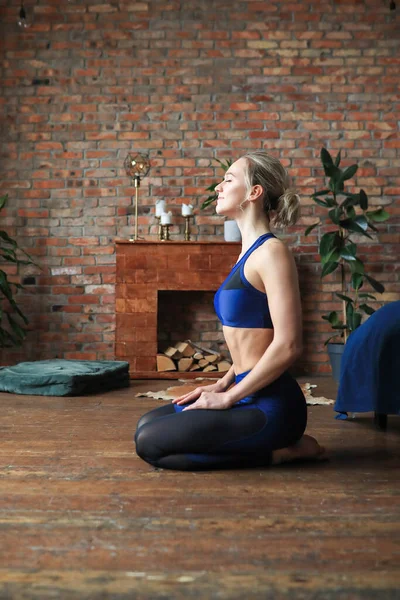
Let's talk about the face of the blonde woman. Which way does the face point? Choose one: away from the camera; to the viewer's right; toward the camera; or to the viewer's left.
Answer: to the viewer's left

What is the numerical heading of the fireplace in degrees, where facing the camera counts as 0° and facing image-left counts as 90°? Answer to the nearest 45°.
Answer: approximately 0°

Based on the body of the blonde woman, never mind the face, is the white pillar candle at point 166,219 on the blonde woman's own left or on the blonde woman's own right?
on the blonde woman's own right

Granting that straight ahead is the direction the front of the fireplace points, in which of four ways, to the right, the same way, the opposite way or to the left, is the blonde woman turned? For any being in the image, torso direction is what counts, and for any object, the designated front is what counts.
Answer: to the right

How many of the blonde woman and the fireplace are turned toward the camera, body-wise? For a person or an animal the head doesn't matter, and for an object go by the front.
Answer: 1

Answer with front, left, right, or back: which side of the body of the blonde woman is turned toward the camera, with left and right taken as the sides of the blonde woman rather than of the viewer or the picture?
left

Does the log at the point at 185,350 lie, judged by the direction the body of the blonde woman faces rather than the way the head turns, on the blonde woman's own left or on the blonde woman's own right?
on the blonde woman's own right

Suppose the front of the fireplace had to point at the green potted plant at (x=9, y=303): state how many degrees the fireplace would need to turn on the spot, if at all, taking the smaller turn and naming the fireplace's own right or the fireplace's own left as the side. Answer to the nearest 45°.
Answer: approximately 90° to the fireplace's own right

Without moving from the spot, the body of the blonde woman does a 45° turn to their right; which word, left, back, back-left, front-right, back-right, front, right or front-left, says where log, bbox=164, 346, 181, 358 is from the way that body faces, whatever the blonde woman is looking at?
front-right
